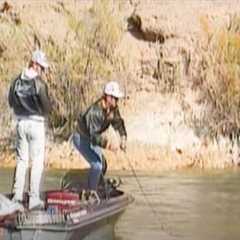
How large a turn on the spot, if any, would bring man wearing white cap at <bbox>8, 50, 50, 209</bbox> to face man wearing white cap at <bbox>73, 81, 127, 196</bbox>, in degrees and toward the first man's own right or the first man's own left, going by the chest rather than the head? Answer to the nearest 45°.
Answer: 0° — they already face them

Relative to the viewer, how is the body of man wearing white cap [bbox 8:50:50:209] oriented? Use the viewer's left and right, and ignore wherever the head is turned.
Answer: facing away from the viewer and to the right of the viewer
